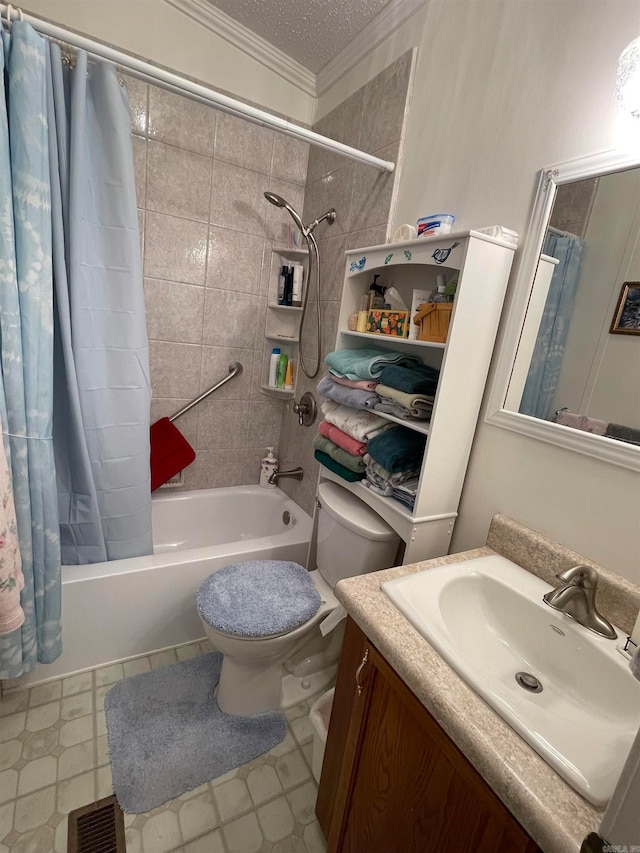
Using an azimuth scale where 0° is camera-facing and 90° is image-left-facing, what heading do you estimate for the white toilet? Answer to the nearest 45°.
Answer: approximately 45°

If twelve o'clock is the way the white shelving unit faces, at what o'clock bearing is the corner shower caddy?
The corner shower caddy is roughly at 3 o'clock from the white shelving unit.

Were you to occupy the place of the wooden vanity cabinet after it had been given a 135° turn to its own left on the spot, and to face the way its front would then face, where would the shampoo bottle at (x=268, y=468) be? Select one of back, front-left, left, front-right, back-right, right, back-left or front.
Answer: back-left

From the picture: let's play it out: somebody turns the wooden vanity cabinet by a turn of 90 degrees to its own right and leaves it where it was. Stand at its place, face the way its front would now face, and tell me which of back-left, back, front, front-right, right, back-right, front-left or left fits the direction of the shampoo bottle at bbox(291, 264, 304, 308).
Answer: front

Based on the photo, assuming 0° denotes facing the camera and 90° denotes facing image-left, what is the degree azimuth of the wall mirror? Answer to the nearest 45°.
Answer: approximately 45°

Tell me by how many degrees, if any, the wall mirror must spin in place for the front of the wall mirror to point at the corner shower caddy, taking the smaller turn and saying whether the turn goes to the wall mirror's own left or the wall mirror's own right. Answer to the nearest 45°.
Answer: approximately 90° to the wall mirror's own right

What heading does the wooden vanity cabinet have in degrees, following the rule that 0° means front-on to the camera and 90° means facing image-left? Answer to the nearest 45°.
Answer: approximately 45°

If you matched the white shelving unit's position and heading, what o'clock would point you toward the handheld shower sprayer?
The handheld shower sprayer is roughly at 3 o'clock from the white shelving unit.

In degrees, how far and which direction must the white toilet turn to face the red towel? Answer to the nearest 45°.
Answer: approximately 90° to its right

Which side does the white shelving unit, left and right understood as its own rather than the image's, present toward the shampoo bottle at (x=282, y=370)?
right
